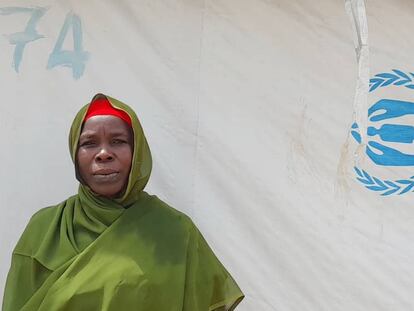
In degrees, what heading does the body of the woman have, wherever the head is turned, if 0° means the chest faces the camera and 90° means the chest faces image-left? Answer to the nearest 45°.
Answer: approximately 0°
